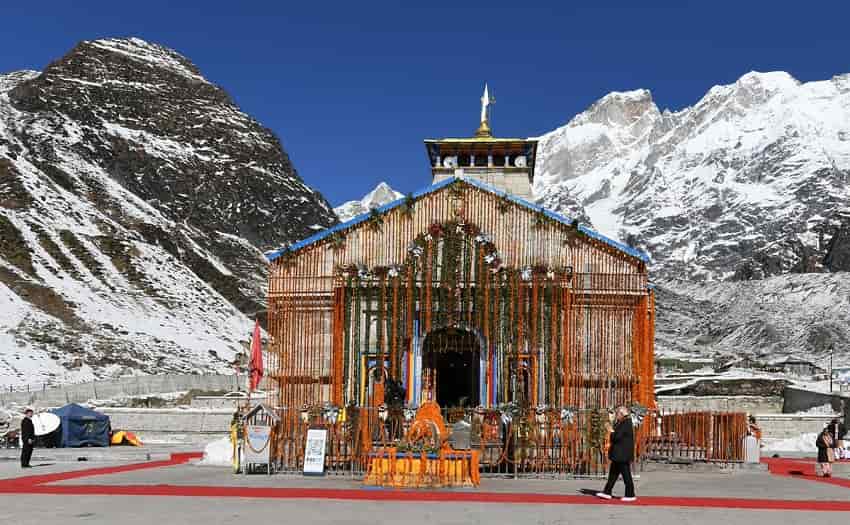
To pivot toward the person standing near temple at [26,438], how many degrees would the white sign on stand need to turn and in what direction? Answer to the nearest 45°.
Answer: approximately 135° to its right

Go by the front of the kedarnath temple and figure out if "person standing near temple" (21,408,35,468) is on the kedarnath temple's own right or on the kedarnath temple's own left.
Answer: on the kedarnath temple's own right

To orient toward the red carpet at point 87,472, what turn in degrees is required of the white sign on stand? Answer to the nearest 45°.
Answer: approximately 135° to its right

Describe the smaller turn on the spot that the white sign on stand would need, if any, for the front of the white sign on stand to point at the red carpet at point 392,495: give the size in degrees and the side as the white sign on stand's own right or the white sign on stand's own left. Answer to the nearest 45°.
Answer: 0° — it already faces it

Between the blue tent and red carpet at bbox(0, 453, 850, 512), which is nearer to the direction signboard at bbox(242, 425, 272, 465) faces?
the red carpet

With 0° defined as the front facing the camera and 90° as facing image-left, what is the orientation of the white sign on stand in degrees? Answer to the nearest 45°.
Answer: approximately 0°

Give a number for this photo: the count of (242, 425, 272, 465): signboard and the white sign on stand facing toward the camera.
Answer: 2
